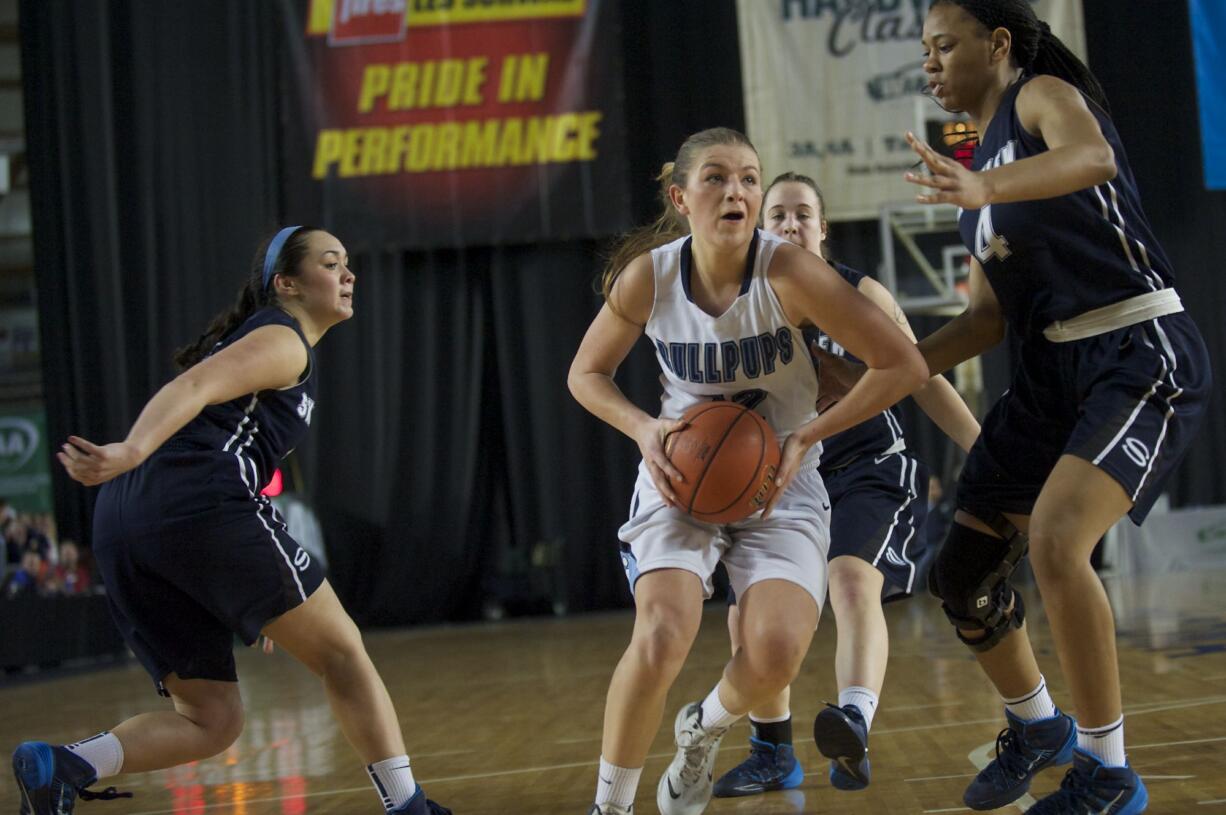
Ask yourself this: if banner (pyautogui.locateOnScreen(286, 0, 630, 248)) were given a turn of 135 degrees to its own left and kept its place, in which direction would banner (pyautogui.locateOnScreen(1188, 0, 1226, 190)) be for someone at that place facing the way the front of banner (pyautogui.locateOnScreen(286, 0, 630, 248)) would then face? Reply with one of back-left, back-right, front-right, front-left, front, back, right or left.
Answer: front-right

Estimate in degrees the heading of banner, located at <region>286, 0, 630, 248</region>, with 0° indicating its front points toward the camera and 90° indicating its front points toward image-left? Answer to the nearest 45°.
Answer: approximately 0°

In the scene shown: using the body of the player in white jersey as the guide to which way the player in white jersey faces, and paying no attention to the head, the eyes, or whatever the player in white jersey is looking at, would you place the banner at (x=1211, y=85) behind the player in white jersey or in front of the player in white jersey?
behind

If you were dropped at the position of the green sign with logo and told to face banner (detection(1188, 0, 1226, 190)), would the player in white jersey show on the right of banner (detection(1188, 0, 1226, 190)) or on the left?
right

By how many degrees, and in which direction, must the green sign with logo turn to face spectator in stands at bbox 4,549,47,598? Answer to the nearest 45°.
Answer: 0° — it already faces them

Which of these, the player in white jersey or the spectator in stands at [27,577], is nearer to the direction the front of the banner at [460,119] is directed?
the player in white jersey

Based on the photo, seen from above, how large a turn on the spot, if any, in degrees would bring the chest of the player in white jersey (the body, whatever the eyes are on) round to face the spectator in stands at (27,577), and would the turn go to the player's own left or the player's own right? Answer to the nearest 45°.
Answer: approximately 135° to the player's own right

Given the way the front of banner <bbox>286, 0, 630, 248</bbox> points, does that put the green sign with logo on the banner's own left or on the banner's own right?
on the banner's own right
